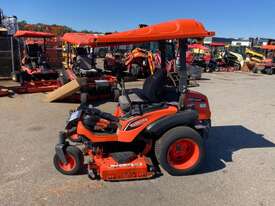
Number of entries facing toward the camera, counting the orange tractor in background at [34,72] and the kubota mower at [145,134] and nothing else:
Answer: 1

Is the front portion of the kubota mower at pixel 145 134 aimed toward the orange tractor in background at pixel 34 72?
no

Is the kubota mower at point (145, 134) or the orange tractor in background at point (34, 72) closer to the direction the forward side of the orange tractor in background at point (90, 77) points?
the kubota mower

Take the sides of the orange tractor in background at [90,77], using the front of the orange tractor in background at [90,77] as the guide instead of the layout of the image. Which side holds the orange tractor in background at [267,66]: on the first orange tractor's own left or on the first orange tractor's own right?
on the first orange tractor's own left

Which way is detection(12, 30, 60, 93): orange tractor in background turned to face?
toward the camera

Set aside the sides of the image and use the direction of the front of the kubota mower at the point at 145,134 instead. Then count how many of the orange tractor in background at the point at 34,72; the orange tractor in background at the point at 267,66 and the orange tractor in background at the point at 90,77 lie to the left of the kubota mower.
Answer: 0

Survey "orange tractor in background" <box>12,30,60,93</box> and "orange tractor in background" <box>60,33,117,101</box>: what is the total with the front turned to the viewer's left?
0

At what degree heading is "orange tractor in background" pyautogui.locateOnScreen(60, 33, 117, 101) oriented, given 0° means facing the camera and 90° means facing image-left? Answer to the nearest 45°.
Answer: approximately 315°

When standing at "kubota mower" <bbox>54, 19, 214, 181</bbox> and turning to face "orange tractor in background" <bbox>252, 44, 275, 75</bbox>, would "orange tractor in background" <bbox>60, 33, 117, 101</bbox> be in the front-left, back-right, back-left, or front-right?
front-left

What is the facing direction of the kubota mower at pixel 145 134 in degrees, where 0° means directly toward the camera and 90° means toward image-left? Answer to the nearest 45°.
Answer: approximately 90°

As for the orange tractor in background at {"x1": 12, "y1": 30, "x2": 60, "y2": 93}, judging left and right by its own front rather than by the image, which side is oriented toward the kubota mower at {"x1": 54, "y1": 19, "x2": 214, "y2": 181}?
front

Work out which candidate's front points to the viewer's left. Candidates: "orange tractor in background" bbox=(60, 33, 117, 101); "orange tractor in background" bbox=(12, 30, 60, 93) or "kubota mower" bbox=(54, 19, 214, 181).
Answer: the kubota mower

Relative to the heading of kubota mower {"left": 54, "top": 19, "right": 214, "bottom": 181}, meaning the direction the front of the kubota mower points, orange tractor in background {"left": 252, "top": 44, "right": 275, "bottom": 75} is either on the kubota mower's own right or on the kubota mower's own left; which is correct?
on the kubota mower's own right

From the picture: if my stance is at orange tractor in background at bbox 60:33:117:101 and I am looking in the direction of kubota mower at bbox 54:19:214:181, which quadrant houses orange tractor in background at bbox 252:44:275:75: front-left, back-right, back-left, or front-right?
back-left

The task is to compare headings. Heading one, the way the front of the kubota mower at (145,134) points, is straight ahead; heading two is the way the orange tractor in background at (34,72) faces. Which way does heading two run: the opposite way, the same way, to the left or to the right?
to the left
